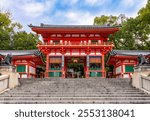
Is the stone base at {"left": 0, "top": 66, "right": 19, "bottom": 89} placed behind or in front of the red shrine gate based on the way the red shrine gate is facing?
in front

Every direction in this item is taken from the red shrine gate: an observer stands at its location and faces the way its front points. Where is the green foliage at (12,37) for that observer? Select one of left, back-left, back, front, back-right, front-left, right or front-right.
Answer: back-right

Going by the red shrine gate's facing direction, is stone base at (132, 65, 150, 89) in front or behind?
in front

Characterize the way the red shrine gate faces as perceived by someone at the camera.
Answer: facing the viewer

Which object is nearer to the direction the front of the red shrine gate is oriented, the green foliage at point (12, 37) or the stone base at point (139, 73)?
the stone base

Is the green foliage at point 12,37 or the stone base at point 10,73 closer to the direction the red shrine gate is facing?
the stone base

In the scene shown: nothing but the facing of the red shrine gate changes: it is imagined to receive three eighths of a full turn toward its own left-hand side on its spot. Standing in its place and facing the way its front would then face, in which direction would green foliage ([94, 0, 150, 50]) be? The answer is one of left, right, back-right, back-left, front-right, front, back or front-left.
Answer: front
